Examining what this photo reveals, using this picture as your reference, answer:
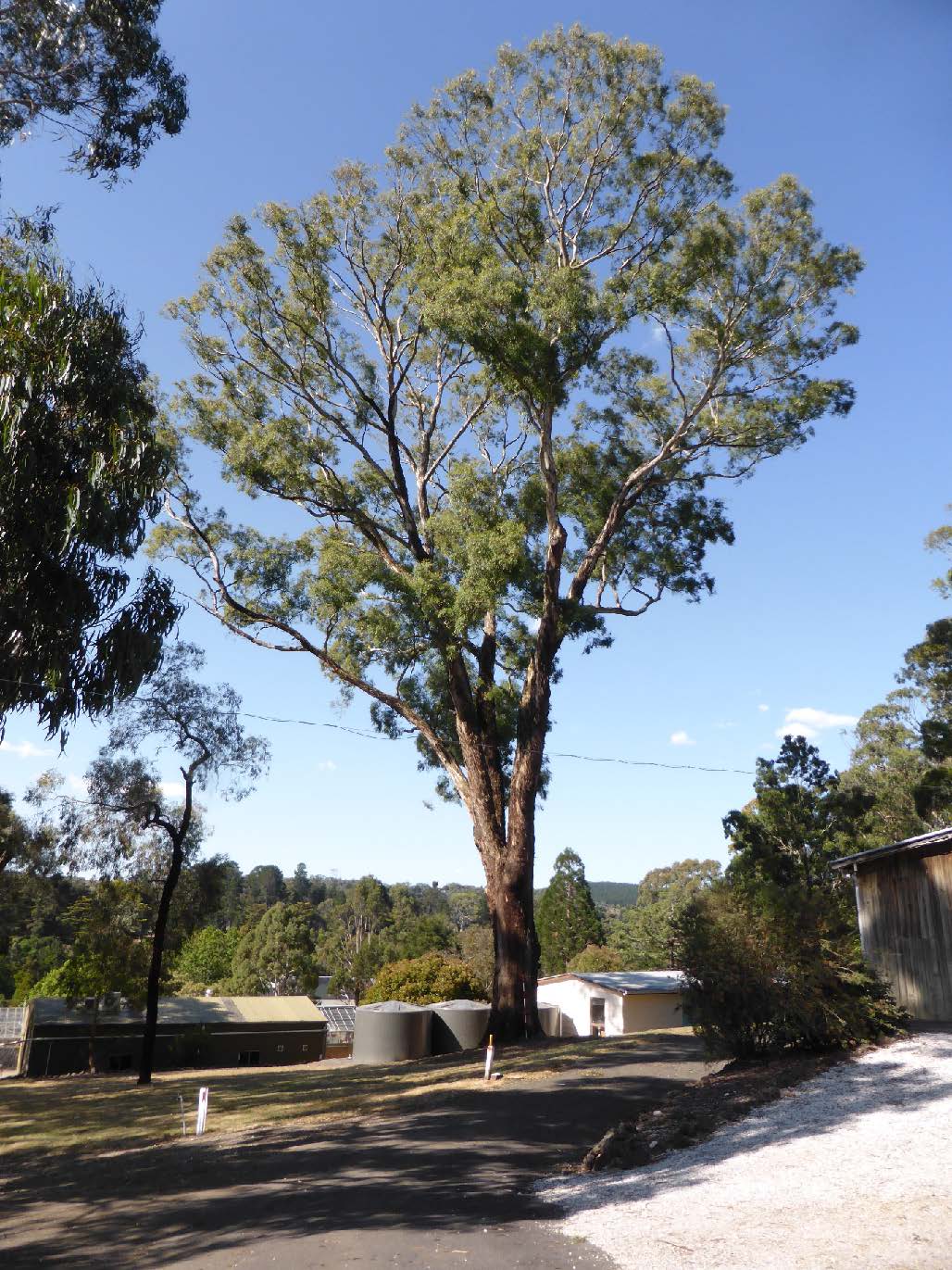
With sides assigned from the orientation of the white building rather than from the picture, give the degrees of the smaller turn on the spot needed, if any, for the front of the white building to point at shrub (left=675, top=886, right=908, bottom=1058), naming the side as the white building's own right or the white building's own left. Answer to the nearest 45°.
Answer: approximately 45° to the white building's own left

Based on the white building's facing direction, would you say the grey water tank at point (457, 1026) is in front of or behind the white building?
in front

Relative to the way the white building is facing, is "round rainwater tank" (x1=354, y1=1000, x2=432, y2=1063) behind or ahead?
ahead

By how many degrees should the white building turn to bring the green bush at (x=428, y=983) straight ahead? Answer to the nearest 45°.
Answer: approximately 45° to its right

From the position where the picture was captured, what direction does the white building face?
facing the viewer and to the left of the viewer
